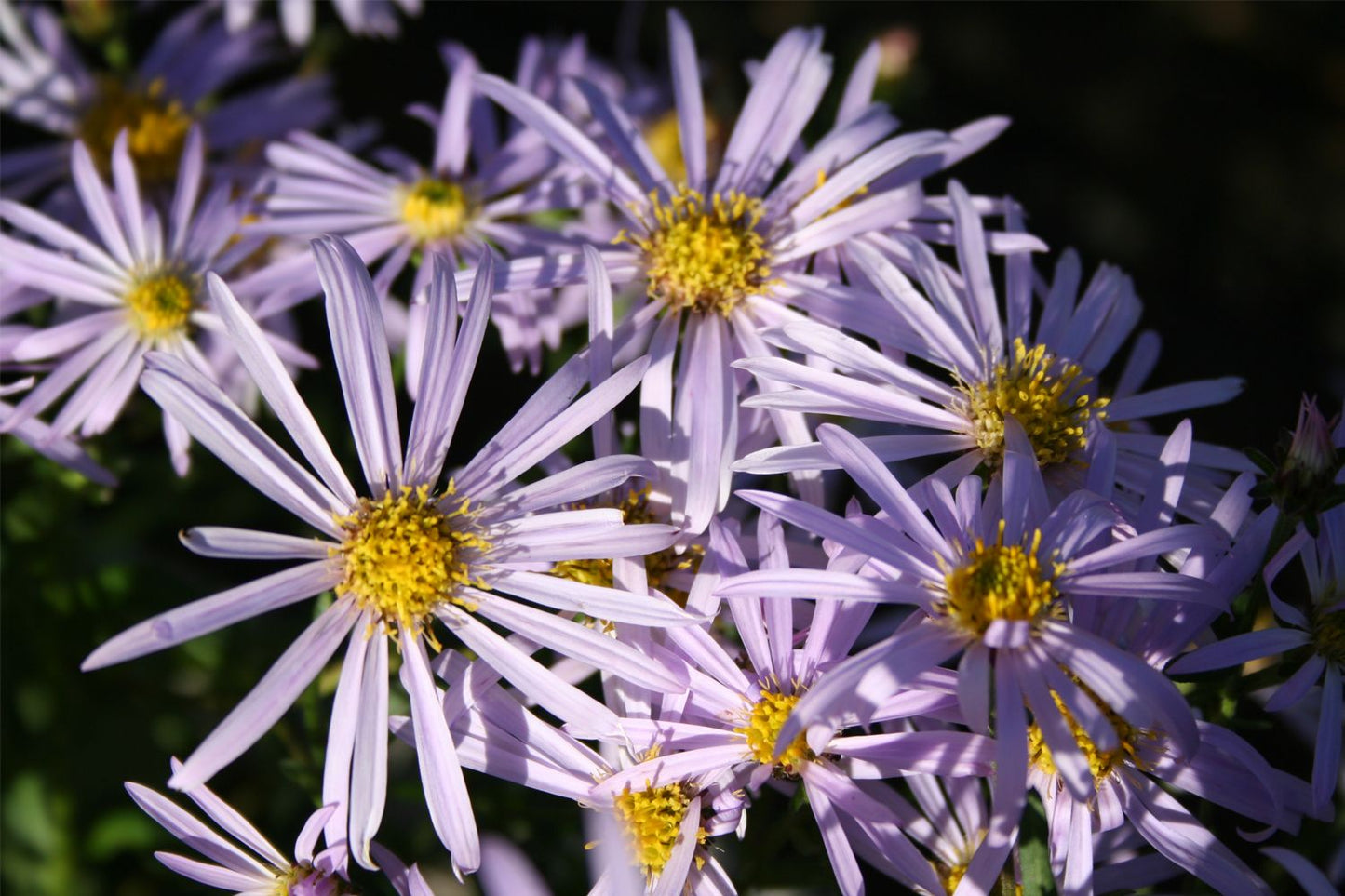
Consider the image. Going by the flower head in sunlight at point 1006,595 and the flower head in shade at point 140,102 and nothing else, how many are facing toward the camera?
2

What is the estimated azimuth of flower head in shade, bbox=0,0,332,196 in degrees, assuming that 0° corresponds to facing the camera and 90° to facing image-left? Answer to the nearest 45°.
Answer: approximately 0°

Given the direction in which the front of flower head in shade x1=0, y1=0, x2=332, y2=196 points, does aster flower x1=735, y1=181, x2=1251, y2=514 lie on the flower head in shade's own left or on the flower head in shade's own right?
on the flower head in shade's own left

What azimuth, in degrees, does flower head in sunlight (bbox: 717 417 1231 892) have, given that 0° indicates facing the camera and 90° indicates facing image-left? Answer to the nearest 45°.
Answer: approximately 0°

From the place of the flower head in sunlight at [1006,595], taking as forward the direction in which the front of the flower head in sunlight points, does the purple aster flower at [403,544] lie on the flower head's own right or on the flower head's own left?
on the flower head's own right
